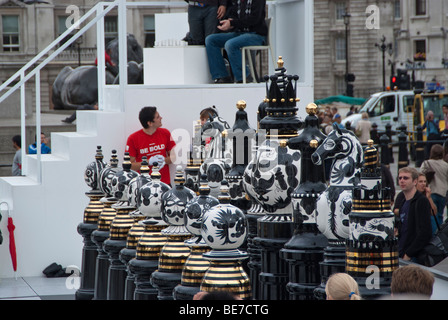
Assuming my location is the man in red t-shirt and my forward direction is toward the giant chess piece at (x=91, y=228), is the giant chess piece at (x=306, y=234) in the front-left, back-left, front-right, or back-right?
front-left

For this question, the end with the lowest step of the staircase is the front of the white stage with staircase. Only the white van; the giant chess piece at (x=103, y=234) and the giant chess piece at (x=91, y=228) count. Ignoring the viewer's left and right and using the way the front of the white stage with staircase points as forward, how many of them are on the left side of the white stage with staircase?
2

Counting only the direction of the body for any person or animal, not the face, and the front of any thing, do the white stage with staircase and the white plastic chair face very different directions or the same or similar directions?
same or similar directions

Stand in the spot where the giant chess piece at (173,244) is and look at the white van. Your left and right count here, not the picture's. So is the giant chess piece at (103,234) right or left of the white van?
left

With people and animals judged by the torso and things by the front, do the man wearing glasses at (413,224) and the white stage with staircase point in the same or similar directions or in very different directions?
same or similar directions

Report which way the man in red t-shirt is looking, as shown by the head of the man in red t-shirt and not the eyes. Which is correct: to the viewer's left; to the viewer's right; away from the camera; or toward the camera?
to the viewer's right

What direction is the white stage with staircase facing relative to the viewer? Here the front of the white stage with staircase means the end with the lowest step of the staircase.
to the viewer's left

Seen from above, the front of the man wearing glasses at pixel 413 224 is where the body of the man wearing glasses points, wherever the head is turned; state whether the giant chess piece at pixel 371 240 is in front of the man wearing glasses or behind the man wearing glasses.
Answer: in front
